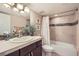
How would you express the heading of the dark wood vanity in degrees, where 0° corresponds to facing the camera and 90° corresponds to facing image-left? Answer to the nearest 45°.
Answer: approximately 315°
